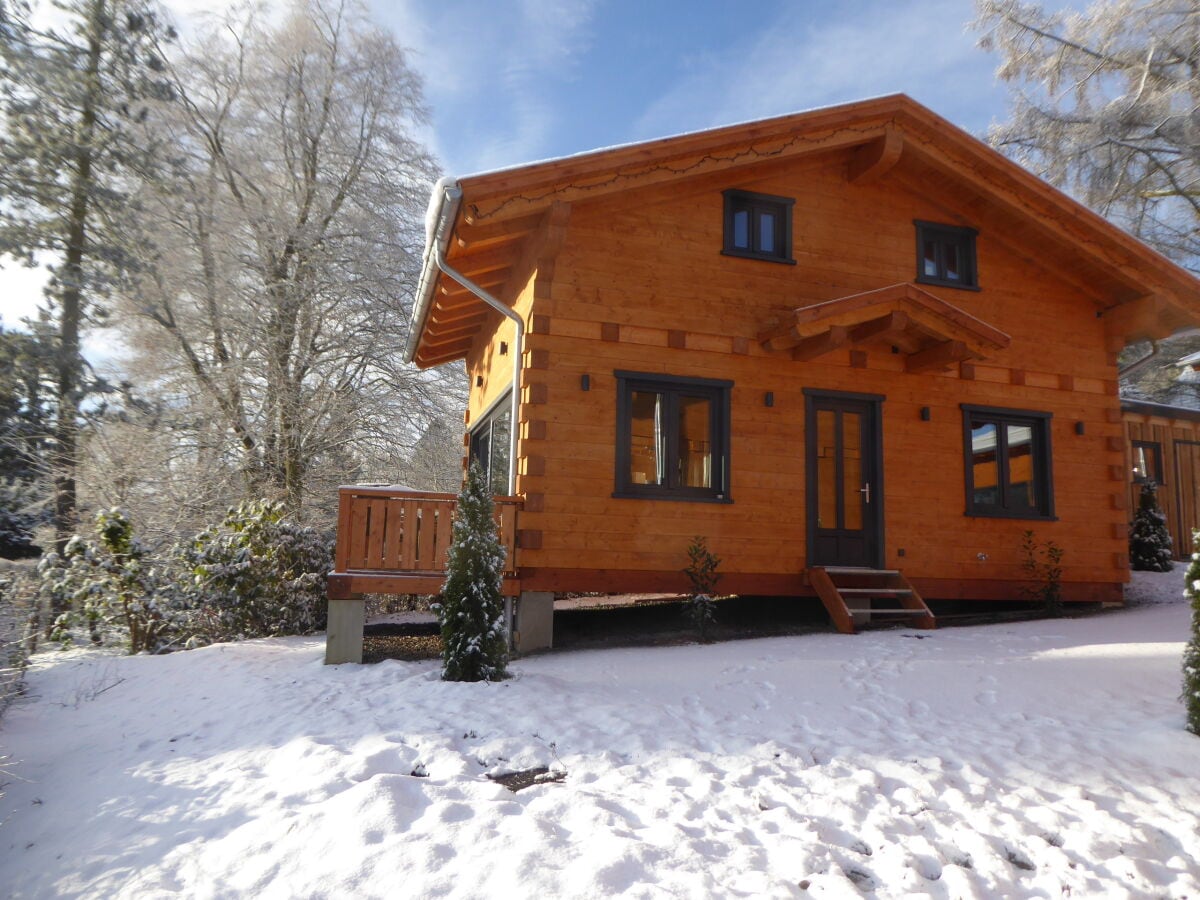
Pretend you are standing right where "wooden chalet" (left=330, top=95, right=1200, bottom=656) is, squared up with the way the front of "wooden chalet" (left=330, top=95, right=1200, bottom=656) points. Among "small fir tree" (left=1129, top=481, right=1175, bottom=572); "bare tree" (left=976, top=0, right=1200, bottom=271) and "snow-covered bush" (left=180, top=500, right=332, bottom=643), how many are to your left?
2

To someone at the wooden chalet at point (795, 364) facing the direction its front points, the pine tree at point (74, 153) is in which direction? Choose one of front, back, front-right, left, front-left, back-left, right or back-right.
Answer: back-right

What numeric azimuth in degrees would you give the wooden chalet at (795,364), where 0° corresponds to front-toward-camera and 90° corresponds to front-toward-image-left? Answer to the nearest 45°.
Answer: approximately 315°

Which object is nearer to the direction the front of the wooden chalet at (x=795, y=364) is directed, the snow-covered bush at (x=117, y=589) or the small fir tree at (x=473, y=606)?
the small fir tree

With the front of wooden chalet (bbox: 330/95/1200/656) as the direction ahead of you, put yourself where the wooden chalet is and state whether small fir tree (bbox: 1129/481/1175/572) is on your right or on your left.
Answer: on your left

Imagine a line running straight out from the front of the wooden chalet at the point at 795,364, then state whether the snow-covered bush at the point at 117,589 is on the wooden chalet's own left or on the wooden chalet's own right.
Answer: on the wooden chalet's own right

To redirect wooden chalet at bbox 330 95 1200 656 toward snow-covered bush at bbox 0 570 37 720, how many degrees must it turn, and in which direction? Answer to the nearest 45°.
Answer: approximately 90° to its right

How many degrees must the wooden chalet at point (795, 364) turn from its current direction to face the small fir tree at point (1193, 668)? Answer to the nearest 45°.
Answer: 0° — it already faces it

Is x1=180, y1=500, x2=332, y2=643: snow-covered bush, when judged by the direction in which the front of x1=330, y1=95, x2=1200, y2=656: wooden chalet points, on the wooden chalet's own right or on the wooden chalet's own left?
on the wooden chalet's own right
